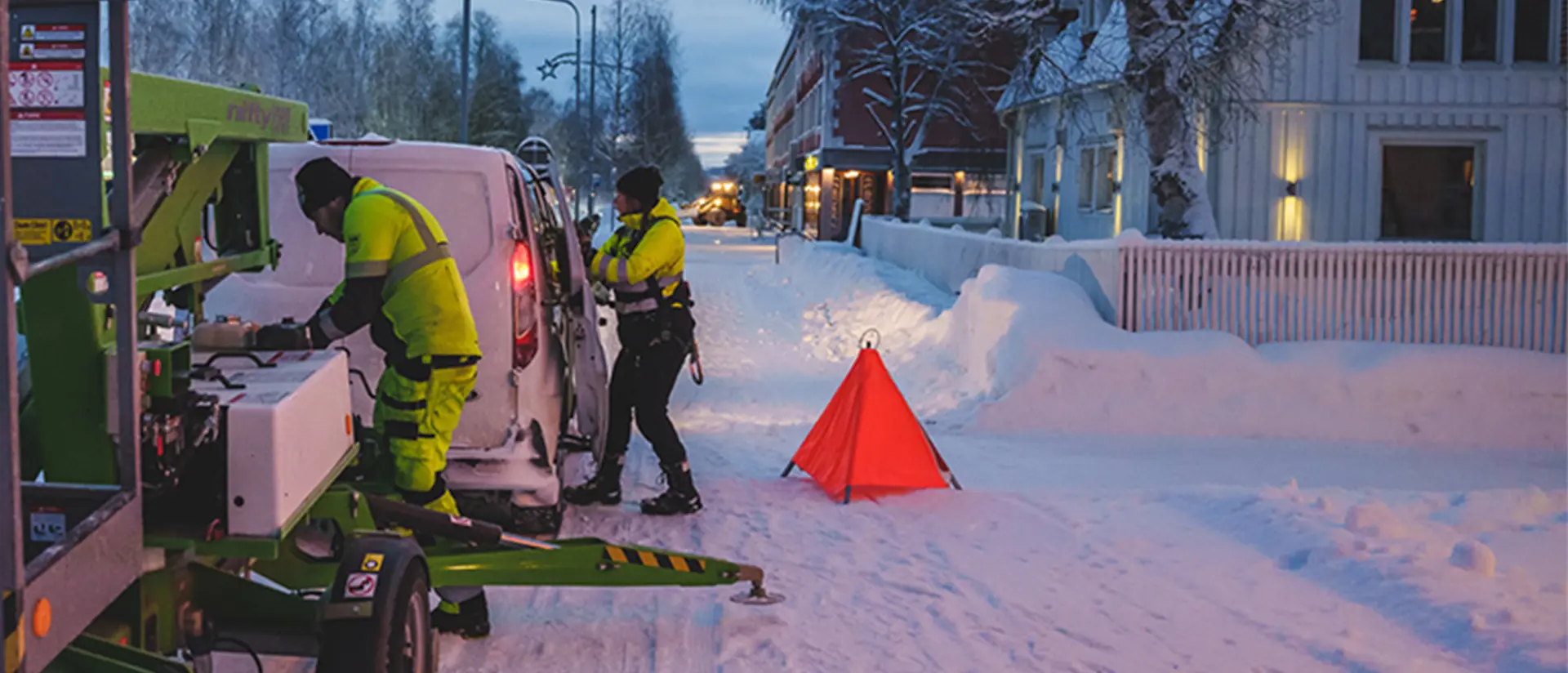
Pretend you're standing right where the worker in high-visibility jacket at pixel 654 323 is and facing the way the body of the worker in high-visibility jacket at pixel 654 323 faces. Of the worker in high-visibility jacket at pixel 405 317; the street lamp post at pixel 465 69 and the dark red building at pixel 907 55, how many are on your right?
2

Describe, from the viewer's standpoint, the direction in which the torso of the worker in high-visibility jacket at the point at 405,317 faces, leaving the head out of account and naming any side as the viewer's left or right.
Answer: facing to the left of the viewer

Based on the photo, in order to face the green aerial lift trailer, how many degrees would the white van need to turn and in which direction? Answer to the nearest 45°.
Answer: approximately 135° to its left

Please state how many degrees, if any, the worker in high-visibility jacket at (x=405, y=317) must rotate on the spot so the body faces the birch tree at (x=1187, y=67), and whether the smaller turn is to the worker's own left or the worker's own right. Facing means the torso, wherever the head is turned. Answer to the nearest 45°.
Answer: approximately 135° to the worker's own right

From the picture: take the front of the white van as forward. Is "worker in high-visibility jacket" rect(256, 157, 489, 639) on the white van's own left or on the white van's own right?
on the white van's own left

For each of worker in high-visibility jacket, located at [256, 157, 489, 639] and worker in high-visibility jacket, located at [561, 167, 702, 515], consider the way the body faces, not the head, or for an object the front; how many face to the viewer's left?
2

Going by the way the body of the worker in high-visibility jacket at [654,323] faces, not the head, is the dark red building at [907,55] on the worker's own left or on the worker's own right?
on the worker's own right

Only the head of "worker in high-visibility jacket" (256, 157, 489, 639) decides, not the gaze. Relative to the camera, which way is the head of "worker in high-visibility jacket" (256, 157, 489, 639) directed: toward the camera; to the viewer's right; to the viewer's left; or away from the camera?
to the viewer's left

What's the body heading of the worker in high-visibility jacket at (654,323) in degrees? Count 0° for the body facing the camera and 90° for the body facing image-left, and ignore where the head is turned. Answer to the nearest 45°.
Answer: approximately 90°

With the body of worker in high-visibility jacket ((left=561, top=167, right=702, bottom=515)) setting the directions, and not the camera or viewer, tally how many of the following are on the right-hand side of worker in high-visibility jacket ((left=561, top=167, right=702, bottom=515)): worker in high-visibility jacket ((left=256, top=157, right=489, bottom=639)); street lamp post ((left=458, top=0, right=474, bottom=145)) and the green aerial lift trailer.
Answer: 1

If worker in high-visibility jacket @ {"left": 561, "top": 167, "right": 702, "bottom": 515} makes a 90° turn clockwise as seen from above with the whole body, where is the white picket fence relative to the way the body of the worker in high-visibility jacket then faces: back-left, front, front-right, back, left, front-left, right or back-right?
front-right

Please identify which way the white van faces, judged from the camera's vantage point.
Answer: facing away from the viewer and to the left of the viewer

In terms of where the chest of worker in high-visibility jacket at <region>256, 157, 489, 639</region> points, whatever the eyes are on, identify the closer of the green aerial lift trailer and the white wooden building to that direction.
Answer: the green aerial lift trailer

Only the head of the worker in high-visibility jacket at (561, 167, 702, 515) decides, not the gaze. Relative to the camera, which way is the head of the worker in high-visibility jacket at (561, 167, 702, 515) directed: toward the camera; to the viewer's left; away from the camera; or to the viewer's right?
to the viewer's left

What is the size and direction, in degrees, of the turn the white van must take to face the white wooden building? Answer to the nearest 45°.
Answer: approximately 90° to its right

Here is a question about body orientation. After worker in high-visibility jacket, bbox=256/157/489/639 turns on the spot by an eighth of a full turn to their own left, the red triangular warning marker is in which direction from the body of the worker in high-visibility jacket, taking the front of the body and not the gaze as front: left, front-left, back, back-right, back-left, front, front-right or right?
back
